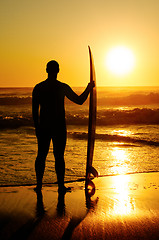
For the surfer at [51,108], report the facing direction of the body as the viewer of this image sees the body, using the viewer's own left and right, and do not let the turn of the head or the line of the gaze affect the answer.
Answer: facing away from the viewer

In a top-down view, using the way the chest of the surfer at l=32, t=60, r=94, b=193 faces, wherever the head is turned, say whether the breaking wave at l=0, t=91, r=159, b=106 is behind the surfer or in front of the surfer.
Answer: in front
